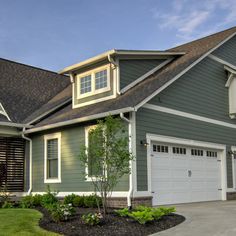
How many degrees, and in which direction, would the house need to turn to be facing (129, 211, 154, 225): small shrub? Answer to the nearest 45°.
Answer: approximately 45° to its left

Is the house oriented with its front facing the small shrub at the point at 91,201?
yes

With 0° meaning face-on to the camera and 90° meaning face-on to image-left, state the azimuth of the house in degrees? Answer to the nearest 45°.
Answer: approximately 45°

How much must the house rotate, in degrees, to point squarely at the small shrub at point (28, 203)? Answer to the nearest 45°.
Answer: approximately 45° to its right

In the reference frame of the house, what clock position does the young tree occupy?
The young tree is roughly at 11 o'clock from the house.

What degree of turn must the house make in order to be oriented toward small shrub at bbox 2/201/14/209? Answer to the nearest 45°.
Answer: approximately 45° to its right
